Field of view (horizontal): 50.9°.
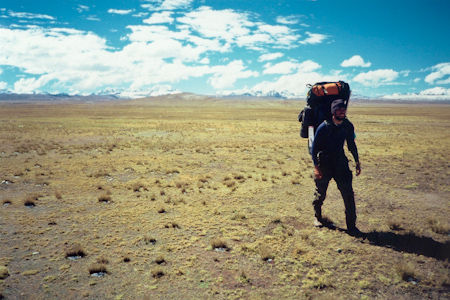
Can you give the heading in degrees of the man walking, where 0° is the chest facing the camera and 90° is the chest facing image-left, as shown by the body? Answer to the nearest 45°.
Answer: approximately 315°

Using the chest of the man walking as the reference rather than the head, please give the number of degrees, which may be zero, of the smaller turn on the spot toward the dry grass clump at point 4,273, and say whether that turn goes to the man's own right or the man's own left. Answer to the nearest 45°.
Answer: approximately 90° to the man's own right

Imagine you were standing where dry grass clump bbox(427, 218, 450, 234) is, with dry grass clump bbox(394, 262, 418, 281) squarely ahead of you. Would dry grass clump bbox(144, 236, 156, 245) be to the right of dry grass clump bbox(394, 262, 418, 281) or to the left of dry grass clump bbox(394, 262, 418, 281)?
right

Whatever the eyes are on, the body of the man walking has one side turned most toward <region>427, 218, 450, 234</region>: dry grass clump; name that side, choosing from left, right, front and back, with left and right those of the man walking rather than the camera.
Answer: left

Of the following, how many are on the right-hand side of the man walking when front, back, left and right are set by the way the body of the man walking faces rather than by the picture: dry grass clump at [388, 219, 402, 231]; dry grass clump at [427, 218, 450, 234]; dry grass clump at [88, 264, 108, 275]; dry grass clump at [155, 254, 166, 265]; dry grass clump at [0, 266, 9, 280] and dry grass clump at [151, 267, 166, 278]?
4

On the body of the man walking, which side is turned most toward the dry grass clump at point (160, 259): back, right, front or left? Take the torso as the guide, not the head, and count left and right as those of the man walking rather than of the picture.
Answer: right

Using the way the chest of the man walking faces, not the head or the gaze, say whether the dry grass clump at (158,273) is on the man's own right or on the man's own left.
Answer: on the man's own right

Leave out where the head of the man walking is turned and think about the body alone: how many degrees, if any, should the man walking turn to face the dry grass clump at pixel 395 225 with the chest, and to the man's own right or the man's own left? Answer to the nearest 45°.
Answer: approximately 90° to the man's own left
